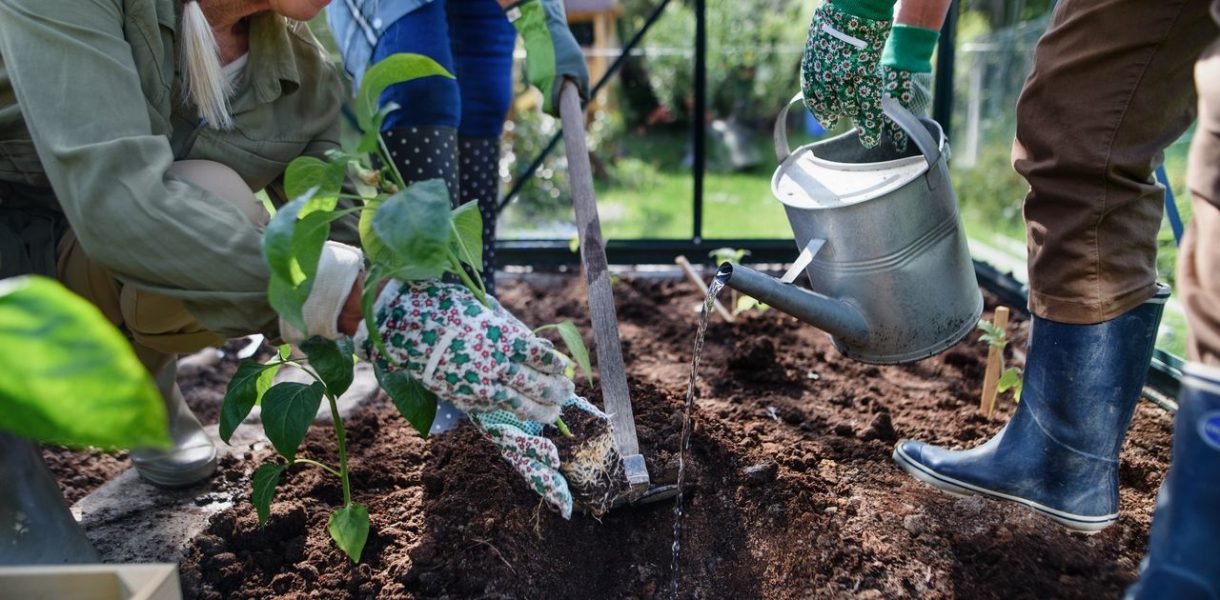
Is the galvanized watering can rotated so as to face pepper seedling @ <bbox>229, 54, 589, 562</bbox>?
yes

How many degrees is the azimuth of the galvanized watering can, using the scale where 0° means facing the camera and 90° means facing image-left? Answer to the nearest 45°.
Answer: approximately 45°
